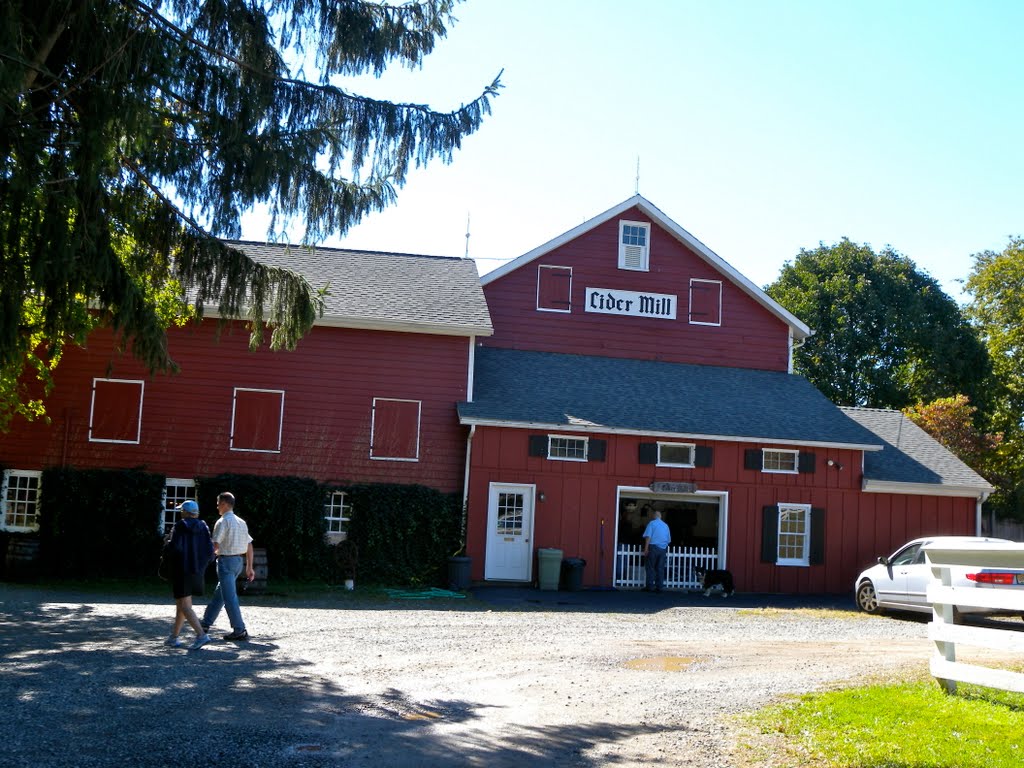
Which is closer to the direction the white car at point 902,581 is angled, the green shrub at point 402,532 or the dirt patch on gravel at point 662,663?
the green shrub

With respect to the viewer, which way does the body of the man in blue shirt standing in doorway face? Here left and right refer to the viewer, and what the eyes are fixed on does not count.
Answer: facing away from the viewer

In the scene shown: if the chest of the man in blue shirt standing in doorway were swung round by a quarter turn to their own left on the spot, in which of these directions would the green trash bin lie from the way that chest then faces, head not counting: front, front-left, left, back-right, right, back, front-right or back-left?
front

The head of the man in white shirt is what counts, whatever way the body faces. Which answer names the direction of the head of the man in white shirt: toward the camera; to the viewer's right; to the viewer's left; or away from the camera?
to the viewer's left

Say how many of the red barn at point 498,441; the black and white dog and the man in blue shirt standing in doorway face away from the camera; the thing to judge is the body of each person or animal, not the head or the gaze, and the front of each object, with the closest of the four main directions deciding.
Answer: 1

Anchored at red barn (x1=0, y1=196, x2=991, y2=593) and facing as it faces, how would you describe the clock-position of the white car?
The white car is roughly at 10 o'clock from the red barn.

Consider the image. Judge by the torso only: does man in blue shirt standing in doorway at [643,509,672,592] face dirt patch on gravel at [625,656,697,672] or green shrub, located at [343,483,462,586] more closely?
the green shrub

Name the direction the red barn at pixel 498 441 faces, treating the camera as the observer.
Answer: facing the viewer

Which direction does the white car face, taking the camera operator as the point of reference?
facing away from the viewer and to the left of the viewer

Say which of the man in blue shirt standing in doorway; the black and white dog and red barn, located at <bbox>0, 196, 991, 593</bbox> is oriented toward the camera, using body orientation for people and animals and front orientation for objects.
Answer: the red barn

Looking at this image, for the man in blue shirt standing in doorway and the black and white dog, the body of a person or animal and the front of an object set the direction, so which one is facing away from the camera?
the man in blue shirt standing in doorway
